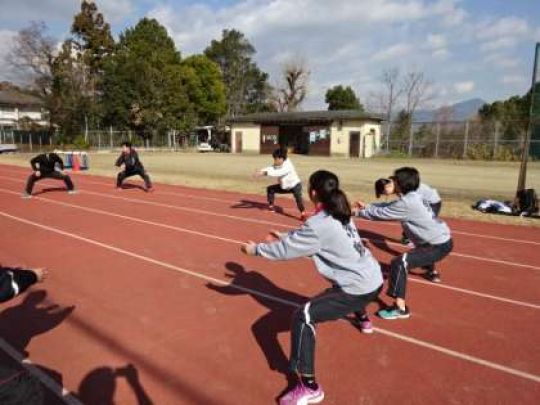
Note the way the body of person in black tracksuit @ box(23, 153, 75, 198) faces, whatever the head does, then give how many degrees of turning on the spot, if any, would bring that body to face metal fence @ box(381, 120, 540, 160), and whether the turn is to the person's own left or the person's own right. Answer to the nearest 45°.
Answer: approximately 90° to the person's own left

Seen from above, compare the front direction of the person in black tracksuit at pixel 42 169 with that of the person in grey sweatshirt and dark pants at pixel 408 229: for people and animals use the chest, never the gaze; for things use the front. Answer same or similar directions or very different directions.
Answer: very different directions

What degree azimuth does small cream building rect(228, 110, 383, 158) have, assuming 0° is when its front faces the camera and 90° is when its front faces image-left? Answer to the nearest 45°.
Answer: approximately 0°

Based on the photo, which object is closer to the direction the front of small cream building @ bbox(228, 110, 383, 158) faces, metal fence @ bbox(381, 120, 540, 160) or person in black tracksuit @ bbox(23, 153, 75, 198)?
the person in black tracksuit

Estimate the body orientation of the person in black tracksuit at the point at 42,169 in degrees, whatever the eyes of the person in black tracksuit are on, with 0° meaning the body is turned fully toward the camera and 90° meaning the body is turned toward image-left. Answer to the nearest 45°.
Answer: approximately 0°

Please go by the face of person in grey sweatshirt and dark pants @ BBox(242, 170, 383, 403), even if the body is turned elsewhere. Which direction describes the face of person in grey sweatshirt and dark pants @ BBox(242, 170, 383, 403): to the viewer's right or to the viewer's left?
to the viewer's left

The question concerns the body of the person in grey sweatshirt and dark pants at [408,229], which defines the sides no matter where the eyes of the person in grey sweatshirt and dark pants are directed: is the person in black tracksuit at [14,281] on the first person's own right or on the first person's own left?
on the first person's own left

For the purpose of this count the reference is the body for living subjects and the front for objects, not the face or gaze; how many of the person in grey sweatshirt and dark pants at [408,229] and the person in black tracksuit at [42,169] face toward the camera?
1

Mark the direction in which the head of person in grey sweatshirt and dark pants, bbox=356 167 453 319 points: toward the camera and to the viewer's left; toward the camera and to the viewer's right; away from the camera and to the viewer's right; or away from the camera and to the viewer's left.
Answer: away from the camera and to the viewer's left

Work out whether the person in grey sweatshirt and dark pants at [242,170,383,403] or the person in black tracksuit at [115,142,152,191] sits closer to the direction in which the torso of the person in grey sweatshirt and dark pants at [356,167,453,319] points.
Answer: the person in black tracksuit
